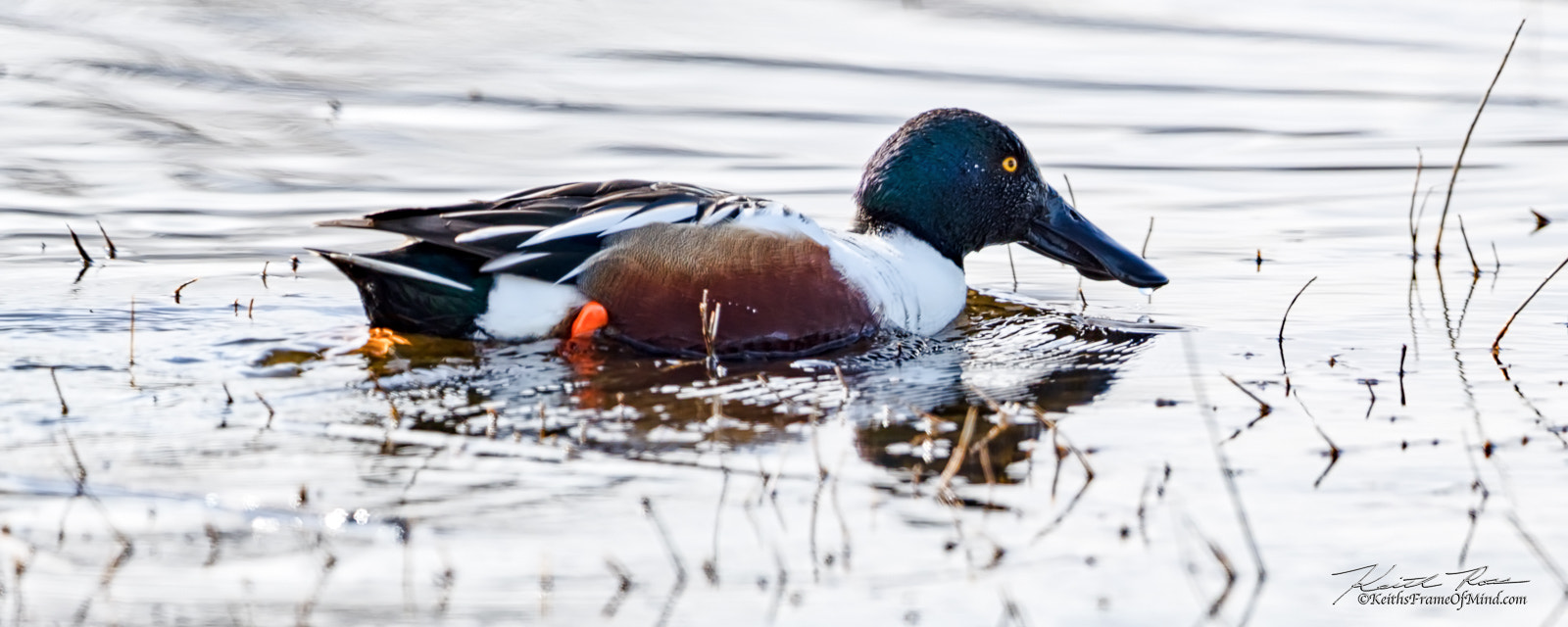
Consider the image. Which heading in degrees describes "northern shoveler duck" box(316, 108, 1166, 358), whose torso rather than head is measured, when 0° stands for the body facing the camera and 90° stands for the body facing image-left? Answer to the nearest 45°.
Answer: approximately 270°

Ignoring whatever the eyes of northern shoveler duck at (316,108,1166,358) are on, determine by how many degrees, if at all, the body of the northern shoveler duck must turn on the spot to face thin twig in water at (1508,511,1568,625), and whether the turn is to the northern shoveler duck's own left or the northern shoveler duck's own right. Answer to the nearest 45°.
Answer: approximately 45° to the northern shoveler duck's own right

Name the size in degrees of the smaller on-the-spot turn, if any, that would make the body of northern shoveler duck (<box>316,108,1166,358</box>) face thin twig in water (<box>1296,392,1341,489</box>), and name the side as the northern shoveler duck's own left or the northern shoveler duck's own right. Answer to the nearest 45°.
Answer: approximately 45° to the northern shoveler duck's own right

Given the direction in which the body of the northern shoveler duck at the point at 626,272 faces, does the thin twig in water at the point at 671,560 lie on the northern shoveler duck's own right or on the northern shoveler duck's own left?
on the northern shoveler duck's own right

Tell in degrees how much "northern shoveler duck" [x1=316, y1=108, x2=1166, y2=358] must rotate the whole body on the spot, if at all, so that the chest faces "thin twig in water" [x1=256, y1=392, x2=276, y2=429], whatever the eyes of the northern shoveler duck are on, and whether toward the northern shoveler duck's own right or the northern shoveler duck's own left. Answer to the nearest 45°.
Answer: approximately 135° to the northern shoveler duck's own right

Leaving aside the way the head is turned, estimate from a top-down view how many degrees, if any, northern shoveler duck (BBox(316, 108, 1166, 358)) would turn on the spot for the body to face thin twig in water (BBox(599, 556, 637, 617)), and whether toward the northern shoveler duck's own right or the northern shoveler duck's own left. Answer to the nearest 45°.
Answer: approximately 90° to the northern shoveler duck's own right

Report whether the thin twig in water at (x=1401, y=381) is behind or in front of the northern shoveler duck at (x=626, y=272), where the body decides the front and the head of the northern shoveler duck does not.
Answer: in front

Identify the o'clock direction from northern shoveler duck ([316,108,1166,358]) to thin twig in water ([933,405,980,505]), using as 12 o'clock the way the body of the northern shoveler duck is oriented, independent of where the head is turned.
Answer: The thin twig in water is roughly at 2 o'clock from the northern shoveler duck.
